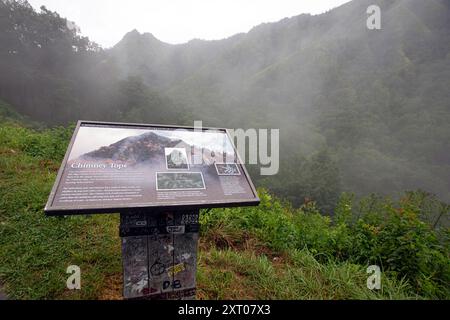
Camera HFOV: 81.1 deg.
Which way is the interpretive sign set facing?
toward the camera
